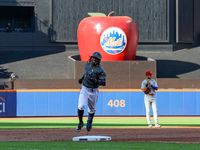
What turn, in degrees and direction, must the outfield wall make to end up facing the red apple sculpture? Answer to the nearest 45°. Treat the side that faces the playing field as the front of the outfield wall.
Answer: approximately 180°

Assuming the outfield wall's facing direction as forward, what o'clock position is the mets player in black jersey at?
The mets player in black jersey is roughly at 12 o'clock from the outfield wall.

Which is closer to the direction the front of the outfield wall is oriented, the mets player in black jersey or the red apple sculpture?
the mets player in black jersey

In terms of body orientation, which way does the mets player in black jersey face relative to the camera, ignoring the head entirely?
toward the camera

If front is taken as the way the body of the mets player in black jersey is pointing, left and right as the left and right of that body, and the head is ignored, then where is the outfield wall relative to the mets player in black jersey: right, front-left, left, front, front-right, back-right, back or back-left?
back

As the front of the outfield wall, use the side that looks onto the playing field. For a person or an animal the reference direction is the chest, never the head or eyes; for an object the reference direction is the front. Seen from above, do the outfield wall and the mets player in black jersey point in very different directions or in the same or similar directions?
same or similar directions

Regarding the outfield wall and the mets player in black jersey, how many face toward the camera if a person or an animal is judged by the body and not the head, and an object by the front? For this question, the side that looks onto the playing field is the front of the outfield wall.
2

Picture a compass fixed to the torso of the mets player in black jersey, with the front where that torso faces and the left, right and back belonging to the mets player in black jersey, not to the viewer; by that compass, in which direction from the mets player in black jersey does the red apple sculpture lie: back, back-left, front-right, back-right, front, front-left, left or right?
back
